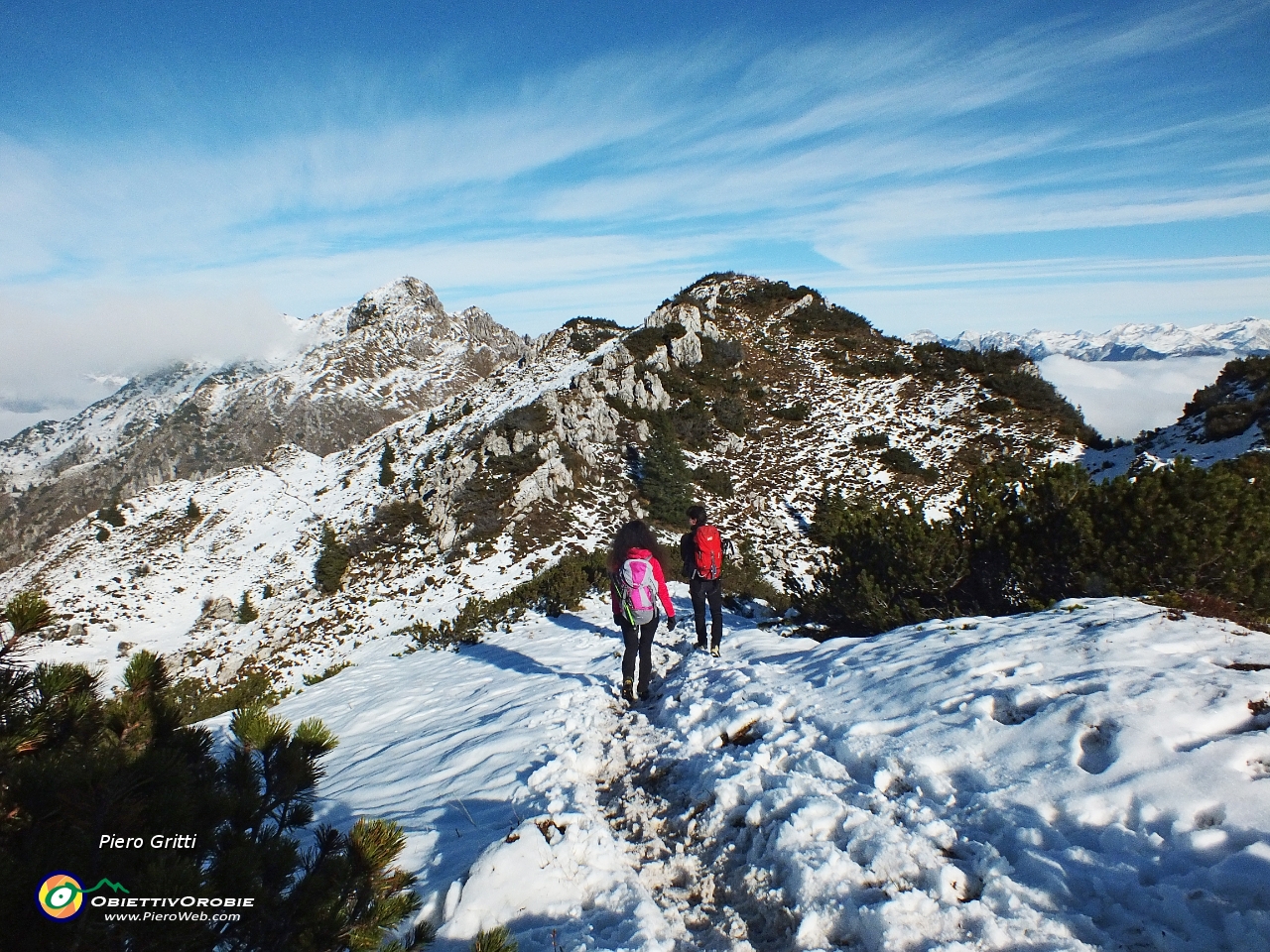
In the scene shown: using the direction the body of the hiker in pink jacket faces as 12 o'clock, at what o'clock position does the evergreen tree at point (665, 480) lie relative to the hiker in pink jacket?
The evergreen tree is roughly at 12 o'clock from the hiker in pink jacket.

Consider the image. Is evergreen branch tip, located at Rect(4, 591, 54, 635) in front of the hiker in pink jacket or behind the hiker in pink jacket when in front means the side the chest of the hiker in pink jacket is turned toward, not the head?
behind

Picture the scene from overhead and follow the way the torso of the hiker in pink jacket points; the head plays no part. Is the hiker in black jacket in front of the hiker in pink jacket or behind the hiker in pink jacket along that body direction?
in front

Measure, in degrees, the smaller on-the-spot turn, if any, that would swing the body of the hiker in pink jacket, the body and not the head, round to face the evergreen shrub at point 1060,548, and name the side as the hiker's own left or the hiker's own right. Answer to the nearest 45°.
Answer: approximately 90° to the hiker's own right

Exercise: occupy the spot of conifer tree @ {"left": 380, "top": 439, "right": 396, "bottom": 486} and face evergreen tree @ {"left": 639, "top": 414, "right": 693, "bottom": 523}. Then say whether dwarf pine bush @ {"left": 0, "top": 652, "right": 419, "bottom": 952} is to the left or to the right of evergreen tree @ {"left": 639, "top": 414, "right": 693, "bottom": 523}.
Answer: right

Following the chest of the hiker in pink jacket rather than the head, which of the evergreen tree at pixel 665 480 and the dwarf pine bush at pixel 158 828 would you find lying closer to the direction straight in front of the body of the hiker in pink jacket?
the evergreen tree

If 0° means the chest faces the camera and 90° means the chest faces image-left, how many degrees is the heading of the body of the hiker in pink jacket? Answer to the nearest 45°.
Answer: approximately 180°

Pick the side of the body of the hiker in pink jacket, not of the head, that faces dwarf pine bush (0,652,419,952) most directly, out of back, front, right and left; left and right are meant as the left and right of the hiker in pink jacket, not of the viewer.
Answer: back

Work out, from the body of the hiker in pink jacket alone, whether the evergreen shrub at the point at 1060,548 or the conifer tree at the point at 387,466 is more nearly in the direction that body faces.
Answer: the conifer tree

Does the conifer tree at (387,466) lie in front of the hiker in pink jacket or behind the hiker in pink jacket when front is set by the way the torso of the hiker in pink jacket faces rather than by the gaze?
in front
